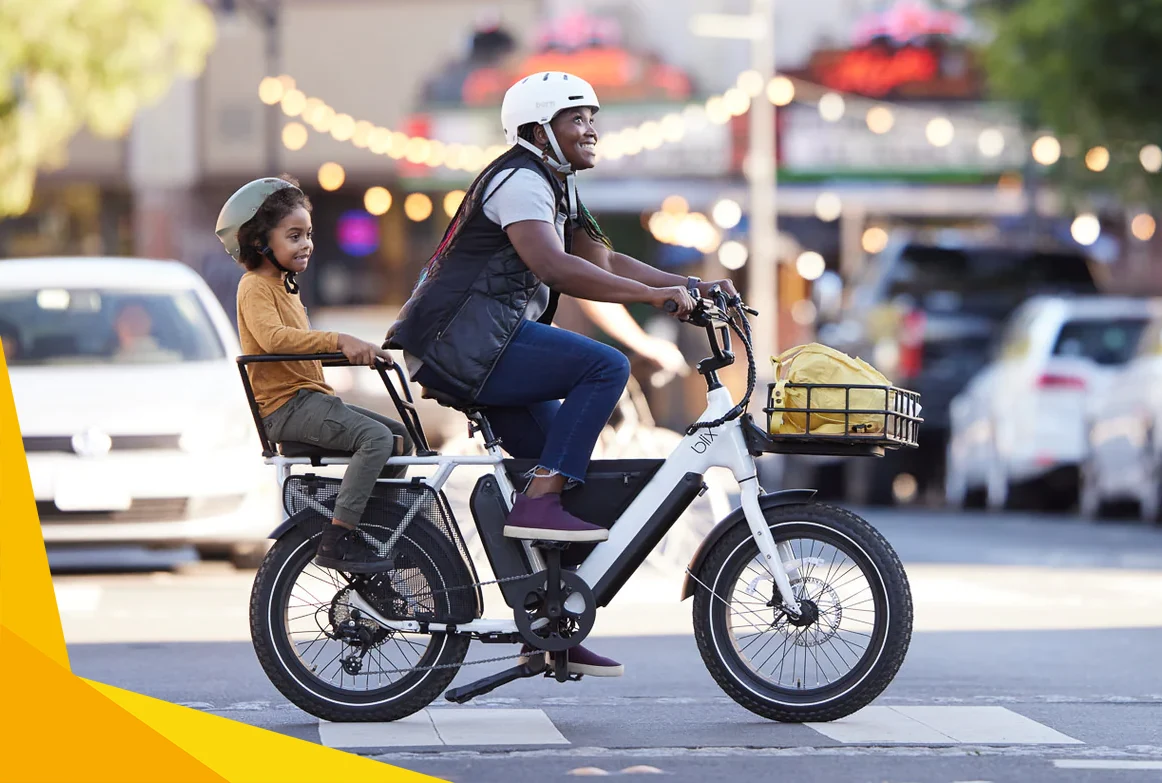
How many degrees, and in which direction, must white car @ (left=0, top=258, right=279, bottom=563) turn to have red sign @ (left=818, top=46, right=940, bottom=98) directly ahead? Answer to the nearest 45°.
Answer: approximately 135° to its left

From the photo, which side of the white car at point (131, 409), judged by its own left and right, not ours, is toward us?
front

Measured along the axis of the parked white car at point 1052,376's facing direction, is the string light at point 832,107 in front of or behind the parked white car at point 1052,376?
in front

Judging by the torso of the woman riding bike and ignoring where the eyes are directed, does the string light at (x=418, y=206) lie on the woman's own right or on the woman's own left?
on the woman's own left

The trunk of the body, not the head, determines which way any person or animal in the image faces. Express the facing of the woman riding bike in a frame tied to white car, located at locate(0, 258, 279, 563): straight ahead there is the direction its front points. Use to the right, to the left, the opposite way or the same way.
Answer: to the left

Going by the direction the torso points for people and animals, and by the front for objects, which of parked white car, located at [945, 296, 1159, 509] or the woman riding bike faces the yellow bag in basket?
the woman riding bike

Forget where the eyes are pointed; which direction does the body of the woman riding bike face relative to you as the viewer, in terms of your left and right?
facing to the right of the viewer

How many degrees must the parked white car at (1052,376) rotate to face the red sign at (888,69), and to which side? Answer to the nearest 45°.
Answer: approximately 45° to its right

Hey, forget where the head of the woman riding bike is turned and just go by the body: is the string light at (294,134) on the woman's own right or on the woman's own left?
on the woman's own left

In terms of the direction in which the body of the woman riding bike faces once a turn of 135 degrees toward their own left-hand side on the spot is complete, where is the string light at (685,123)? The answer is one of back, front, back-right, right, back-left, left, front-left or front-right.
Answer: front-right

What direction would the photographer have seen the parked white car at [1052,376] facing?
facing away from the viewer and to the left of the viewer

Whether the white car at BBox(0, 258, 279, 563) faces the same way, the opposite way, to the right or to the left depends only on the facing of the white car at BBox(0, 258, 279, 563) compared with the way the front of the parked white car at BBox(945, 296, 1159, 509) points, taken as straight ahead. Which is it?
the opposite way

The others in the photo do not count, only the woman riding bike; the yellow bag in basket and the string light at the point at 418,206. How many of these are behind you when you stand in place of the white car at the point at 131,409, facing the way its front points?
1

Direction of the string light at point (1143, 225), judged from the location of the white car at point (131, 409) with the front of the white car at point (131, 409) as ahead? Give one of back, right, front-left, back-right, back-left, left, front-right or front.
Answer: back-left

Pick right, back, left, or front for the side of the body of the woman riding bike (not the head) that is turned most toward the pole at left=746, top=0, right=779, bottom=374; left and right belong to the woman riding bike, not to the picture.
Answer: left

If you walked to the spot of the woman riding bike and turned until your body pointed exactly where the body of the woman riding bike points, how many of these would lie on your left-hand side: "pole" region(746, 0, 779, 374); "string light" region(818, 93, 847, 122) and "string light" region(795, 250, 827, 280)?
3

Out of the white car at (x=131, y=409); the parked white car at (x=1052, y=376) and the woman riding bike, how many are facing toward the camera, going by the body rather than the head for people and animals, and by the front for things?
1
